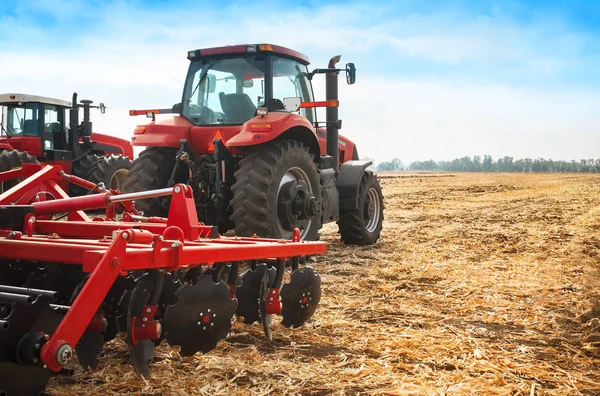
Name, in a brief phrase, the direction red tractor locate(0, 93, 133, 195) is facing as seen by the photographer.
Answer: facing away from the viewer and to the right of the viewer

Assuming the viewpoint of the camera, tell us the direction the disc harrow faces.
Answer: facing away from the viewer and to the right of the viewer

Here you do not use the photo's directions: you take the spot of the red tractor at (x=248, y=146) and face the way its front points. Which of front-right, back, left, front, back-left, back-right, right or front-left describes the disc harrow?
back-right

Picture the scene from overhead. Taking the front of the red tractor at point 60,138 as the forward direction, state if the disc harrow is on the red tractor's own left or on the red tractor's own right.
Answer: on the red tractor's own right

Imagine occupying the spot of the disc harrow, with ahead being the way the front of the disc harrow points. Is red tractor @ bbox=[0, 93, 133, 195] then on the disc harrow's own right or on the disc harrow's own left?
on the disc harrow's own left

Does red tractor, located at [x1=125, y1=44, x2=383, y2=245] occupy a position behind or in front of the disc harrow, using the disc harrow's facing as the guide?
in front

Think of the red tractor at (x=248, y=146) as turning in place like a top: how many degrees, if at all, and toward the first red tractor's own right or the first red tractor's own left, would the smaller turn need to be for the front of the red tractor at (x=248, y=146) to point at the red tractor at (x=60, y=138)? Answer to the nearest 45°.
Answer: approximately 90° to the first red tractor's own left
